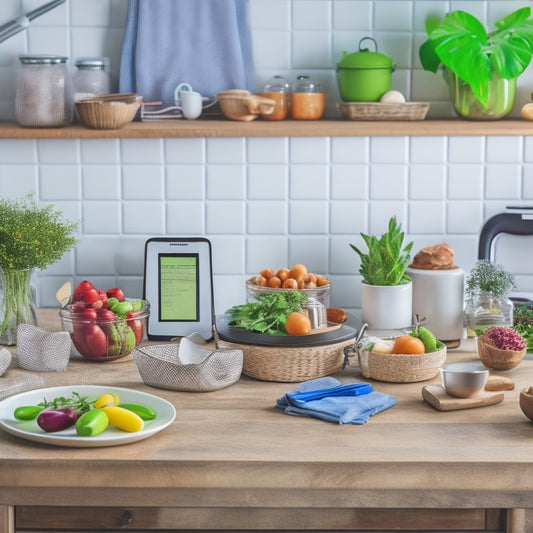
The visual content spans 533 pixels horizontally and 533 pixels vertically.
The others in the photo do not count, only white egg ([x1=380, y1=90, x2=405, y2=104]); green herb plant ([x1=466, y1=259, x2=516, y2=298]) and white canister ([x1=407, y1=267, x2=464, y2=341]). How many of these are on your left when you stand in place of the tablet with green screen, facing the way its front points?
3

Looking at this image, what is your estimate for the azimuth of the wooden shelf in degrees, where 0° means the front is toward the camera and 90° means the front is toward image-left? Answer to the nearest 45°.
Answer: approximately 0°

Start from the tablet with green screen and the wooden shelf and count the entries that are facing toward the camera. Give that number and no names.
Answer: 2

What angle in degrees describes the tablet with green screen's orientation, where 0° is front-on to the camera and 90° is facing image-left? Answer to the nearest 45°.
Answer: approximately 0°

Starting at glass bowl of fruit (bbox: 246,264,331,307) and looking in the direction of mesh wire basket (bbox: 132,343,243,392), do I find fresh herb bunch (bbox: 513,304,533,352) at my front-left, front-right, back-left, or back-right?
back-left

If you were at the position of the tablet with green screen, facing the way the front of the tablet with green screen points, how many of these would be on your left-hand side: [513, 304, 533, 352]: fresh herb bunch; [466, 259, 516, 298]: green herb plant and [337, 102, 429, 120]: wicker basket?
3

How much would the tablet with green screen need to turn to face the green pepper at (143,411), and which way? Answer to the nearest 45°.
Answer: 0° — it already faces it
